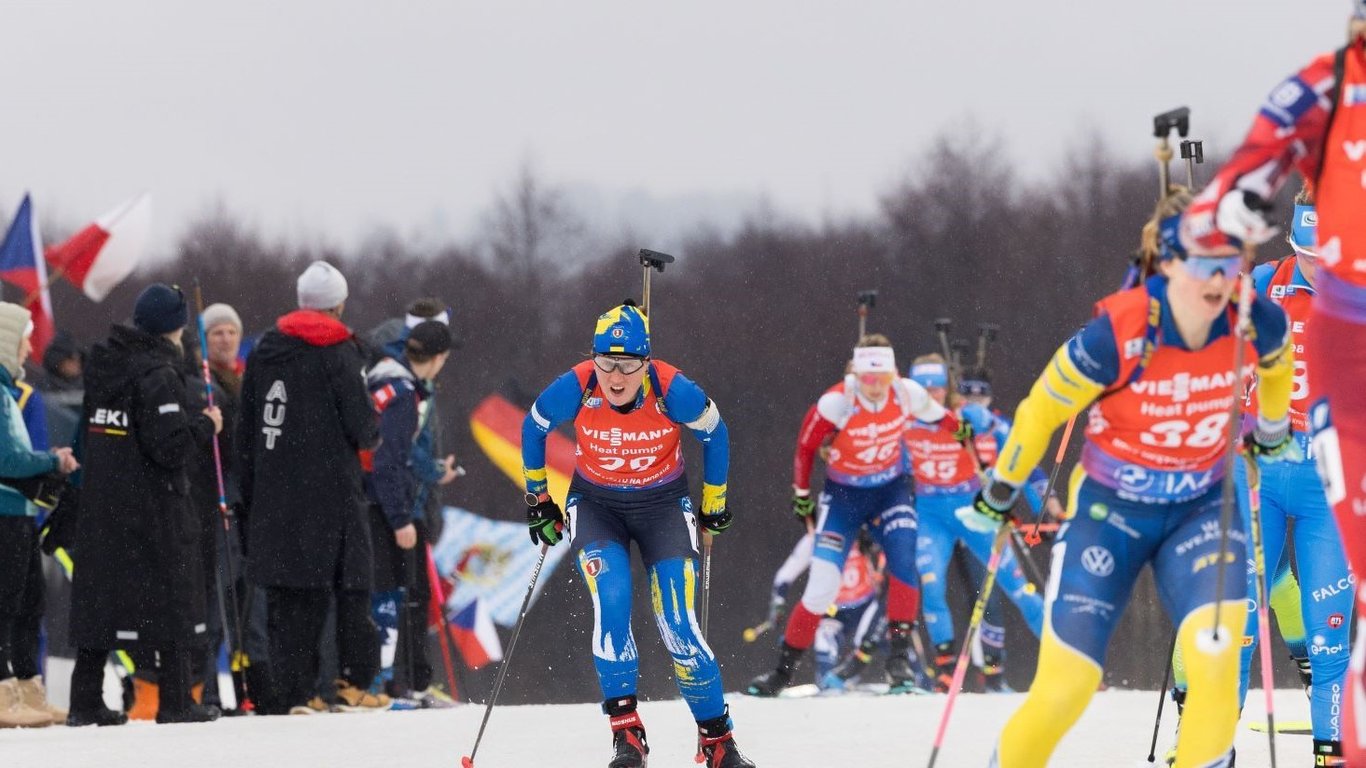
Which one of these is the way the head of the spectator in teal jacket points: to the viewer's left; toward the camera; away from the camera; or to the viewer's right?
to the viewer's right

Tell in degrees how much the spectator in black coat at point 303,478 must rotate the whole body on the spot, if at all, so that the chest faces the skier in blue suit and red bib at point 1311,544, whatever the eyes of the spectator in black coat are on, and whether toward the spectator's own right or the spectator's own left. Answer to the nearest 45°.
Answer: approximately 90° to the spectator's own right

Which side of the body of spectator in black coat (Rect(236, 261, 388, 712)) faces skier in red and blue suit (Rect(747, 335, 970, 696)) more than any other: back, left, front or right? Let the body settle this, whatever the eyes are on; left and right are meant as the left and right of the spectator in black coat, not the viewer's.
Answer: front

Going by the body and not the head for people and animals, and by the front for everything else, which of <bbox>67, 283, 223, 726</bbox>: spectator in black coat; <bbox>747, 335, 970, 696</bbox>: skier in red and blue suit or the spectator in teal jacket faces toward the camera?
the skier in red and blue suit

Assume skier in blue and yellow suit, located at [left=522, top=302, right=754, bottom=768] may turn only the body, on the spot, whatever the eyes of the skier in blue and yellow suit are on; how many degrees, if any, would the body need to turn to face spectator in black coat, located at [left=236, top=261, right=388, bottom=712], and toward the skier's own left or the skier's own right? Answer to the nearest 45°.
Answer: approximately 135° to the skier's own right

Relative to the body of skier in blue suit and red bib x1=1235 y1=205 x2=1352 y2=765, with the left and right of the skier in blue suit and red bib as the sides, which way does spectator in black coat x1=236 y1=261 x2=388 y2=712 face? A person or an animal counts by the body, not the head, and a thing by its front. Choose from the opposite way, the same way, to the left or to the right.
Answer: the opposite way

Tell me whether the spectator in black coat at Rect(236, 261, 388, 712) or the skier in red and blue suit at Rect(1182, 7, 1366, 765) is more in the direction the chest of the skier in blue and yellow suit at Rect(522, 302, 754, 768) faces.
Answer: the skier in red and blue suit

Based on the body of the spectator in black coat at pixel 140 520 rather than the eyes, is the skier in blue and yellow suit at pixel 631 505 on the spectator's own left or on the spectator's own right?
on the spectator's own right

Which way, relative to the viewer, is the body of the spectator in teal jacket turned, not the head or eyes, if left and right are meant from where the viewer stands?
facing to the right of the viewer

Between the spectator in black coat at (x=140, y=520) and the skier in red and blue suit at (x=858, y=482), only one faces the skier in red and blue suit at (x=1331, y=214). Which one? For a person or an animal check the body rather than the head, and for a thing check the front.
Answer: the skier in red and blue suit at (x=858, y=482)

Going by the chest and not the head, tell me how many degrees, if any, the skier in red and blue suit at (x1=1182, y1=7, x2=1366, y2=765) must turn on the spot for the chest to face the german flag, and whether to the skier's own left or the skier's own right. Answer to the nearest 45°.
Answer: approximately 135° to the skier's own right

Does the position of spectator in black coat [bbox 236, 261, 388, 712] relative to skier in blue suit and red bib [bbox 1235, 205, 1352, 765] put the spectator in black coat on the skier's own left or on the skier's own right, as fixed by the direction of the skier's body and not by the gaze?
on the skier's own right

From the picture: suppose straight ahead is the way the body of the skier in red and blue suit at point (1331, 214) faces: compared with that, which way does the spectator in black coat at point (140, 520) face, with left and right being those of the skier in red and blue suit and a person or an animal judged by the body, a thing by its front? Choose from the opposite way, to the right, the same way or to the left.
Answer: the opposite way
